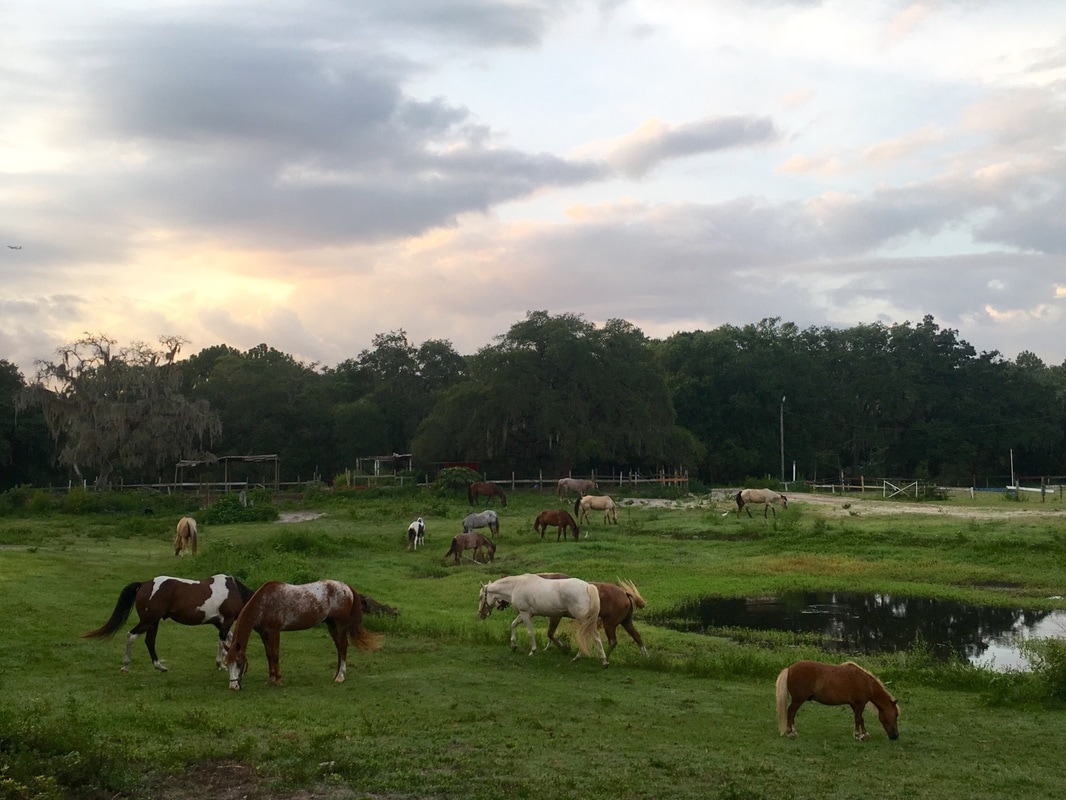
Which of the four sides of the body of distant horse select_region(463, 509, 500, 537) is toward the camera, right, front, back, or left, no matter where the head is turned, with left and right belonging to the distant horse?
left

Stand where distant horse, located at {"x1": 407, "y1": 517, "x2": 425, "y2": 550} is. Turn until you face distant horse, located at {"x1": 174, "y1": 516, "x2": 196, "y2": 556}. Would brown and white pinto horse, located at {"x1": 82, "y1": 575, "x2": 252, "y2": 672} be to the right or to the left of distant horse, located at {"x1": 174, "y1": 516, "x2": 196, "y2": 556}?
left

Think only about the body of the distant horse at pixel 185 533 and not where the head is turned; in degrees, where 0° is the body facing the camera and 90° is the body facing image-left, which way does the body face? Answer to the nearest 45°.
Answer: approximately 180°

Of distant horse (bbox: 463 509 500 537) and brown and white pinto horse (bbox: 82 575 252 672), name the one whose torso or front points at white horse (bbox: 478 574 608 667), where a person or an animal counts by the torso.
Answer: the brown and white pinto horse

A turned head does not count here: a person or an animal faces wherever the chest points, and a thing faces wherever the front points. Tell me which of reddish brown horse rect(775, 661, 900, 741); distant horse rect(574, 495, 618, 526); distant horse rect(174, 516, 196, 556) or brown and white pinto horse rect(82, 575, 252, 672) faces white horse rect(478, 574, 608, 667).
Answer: the brown and white pinto horse

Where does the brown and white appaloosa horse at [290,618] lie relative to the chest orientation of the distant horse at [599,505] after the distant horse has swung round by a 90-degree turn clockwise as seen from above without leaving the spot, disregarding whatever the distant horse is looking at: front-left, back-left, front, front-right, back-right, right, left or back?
front

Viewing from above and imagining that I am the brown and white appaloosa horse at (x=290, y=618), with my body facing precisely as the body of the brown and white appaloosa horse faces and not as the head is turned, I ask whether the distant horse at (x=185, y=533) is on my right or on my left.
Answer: on my right

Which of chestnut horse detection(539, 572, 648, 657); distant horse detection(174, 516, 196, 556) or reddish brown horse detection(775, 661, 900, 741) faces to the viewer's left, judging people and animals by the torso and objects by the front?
the chestnut horse

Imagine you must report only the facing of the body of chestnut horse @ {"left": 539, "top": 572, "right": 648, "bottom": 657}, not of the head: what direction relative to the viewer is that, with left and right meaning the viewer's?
facing to the left of the viewer

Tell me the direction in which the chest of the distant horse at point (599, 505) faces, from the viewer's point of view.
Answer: to the viewer's right

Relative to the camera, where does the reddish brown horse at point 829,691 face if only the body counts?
to the viewer's right

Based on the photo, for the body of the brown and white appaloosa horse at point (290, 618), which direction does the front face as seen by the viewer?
to the viewer's left

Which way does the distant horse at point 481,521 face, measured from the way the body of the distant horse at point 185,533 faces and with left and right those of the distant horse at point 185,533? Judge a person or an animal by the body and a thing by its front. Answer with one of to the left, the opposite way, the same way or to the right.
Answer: to the left

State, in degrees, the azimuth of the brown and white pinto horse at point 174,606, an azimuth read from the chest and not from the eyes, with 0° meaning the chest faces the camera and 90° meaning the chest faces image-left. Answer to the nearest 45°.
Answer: approximately 270°

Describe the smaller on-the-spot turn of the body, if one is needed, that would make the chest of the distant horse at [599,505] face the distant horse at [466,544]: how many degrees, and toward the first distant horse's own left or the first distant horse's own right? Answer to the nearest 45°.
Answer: approximately 90° to the first distant horse's own right
